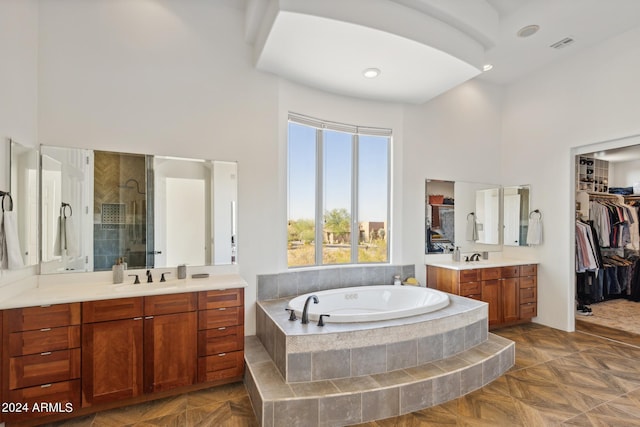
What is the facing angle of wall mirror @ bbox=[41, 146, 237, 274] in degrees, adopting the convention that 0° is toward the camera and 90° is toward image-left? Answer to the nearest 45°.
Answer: approximately 0°

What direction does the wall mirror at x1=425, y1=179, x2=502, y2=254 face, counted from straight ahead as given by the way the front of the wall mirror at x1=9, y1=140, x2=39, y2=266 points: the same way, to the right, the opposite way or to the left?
to the right

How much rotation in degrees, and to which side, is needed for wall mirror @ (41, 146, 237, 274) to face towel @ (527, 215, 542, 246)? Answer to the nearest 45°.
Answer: approximately 90° to its left

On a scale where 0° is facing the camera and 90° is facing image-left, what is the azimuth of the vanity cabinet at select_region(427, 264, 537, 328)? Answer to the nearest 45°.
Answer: approximately 315°

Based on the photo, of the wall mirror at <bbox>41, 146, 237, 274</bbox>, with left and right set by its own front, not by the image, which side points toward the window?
left
